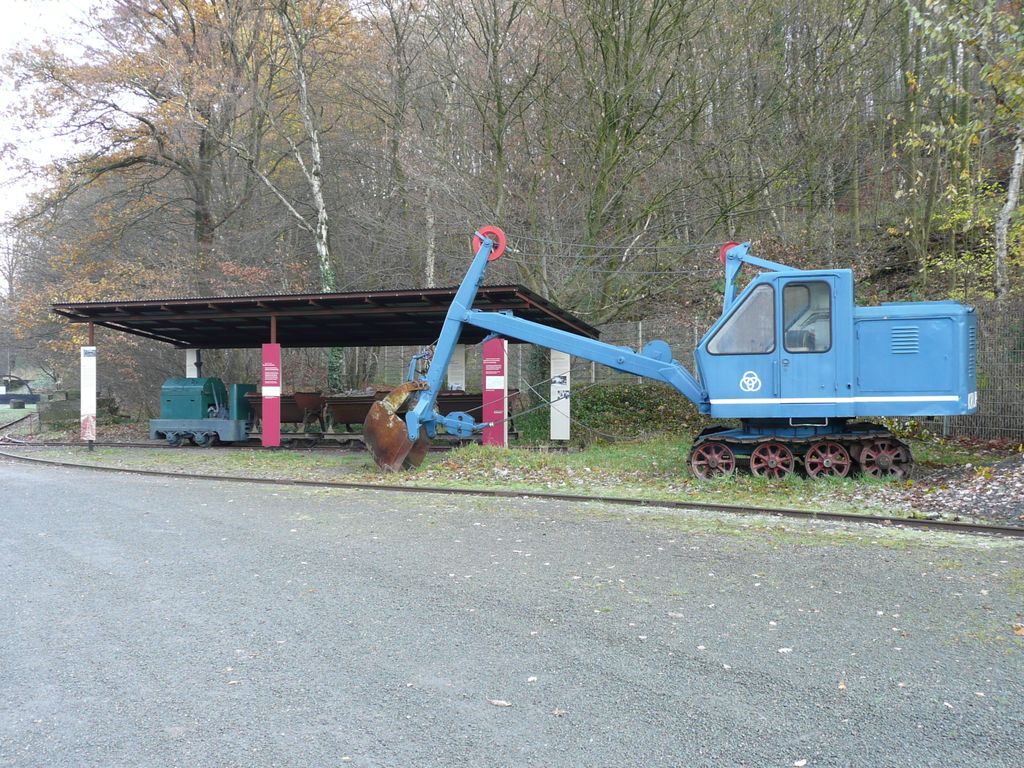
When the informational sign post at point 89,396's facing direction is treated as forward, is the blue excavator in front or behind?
in front

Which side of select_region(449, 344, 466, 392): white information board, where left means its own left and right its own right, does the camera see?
front

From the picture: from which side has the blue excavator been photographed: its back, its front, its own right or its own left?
left

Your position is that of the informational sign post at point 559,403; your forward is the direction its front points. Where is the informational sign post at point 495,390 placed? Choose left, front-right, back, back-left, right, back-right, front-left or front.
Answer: front-right

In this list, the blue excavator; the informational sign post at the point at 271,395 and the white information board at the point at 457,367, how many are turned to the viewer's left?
1

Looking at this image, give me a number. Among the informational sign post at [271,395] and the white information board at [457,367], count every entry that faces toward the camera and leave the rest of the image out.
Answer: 2

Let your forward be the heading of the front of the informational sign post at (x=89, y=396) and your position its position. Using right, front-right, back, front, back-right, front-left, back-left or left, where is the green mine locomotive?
left

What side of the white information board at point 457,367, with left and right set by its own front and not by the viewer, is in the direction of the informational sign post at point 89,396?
right

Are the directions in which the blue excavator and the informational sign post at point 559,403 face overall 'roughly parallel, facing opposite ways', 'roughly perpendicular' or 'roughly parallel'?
roughly perpendicular

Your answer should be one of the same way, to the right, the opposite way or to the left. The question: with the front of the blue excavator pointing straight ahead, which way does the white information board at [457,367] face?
to the left

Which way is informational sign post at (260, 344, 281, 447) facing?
toward the camera

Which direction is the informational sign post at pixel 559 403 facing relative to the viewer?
toward the camera
